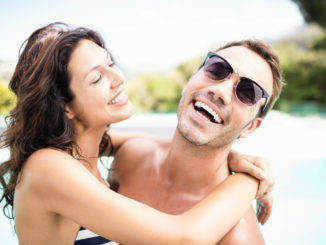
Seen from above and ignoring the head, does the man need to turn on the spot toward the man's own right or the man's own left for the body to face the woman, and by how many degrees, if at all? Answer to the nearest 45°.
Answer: approximately 45° to the man's own right

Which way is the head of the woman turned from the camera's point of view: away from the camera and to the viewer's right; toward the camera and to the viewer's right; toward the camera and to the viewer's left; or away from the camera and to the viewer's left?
toward the camera and to the viewer's right

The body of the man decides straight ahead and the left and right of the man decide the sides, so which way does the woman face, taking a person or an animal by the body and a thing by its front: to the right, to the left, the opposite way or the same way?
to the left

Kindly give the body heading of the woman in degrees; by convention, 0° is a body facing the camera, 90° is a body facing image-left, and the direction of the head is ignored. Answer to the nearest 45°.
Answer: approximately 270°

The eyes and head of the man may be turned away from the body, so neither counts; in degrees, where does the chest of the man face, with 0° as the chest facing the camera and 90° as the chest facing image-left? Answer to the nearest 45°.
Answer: approximately 0°

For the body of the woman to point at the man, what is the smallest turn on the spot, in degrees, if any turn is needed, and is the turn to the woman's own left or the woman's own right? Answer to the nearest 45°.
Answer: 0° — they already face them
